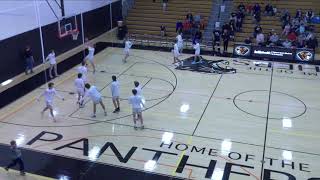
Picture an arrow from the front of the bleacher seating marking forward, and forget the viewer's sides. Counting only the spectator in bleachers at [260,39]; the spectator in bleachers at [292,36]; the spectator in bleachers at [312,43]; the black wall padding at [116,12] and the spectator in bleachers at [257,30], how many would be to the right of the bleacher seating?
1

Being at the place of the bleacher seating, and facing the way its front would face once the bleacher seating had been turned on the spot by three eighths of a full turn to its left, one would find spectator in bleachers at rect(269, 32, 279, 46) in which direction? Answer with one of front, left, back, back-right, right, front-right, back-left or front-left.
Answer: right

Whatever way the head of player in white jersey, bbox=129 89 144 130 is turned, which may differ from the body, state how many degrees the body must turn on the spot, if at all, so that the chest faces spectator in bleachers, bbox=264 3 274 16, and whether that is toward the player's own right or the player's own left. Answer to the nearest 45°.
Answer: approximately 45° to the player's own right

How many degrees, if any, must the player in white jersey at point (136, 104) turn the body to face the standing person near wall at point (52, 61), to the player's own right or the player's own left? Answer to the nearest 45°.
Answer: approximately 45° to the player's own left

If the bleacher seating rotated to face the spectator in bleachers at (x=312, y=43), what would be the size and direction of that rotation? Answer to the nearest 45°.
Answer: approximately 45° to its left

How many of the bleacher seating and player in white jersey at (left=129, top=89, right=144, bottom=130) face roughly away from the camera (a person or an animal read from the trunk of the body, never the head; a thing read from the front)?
1

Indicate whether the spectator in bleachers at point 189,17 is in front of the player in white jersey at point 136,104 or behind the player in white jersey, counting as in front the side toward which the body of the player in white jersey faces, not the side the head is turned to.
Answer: in front

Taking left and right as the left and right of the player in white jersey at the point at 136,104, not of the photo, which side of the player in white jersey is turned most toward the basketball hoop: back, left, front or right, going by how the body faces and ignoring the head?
front

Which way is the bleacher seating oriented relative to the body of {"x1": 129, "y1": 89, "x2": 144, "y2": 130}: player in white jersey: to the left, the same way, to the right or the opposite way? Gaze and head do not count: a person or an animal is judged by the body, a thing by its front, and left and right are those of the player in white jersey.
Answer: the opposite way

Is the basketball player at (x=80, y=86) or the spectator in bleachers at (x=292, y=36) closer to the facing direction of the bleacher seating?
the basketball player

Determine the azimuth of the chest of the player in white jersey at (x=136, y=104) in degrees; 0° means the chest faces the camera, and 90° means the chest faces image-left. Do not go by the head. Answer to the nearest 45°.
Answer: approximately 180°

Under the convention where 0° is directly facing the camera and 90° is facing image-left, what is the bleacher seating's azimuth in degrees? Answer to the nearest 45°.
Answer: approximately 0°

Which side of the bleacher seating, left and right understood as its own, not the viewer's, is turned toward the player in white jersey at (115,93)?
front
